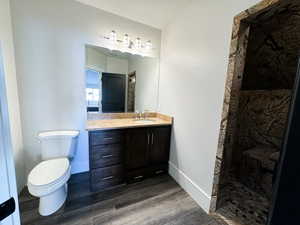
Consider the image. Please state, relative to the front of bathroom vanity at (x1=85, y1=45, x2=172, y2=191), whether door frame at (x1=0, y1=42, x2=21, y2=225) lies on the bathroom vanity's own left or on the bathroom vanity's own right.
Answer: on the bathroom vanity's own right

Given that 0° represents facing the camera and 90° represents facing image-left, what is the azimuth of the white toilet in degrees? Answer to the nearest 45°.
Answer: approximately 45°

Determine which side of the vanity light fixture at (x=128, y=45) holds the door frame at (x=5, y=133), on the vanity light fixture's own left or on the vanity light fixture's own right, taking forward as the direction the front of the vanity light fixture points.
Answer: on the vanity light fixture's own right

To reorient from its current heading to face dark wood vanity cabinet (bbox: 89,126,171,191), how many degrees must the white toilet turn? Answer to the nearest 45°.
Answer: approximately 135° to its left
